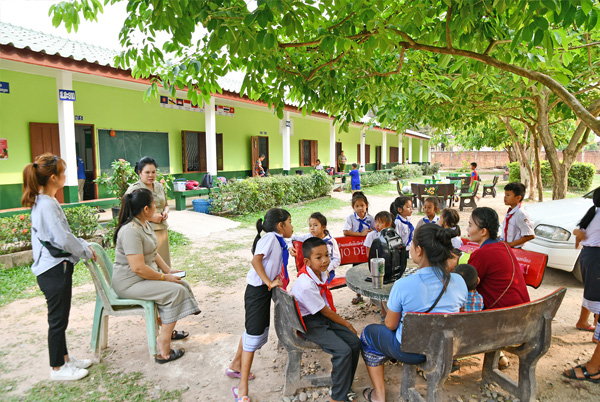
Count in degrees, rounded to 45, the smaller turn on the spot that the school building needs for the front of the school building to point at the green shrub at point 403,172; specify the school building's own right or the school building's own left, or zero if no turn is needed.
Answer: approximately 90° to the school building's own left

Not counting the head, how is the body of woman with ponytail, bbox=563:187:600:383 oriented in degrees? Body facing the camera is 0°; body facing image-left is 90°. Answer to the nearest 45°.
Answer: approximately 90°

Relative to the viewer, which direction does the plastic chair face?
to the viewer's right

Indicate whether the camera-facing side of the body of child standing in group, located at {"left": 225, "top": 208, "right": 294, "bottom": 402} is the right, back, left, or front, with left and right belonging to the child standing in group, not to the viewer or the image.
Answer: right

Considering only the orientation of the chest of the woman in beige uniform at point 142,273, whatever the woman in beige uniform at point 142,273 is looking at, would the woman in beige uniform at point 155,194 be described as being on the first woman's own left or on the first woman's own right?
on the first woman's own left

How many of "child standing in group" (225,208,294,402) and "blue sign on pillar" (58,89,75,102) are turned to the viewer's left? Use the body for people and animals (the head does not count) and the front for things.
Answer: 0

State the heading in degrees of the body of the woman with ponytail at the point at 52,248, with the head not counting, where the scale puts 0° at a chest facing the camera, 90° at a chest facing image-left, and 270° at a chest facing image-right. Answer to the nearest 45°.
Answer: approximately 270°

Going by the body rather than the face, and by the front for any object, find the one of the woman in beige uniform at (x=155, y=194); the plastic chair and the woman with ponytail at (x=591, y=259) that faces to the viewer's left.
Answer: the woman with ponytail

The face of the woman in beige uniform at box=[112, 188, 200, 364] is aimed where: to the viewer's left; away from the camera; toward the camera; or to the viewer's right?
to the viewer's right

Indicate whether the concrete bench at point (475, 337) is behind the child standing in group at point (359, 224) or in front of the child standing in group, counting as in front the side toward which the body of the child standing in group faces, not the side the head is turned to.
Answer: in front

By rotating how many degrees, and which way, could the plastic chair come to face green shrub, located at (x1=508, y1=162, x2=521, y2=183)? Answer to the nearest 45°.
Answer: approximately 45° to its left

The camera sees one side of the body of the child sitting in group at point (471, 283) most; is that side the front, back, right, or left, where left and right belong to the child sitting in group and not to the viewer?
back

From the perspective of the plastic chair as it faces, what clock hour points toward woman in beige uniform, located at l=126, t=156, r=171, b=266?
The woman in beige uniform is roughly at 10 o'clock from the plastic chair.

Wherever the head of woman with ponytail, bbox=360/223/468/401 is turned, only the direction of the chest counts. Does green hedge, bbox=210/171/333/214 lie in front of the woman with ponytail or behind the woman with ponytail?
in front
